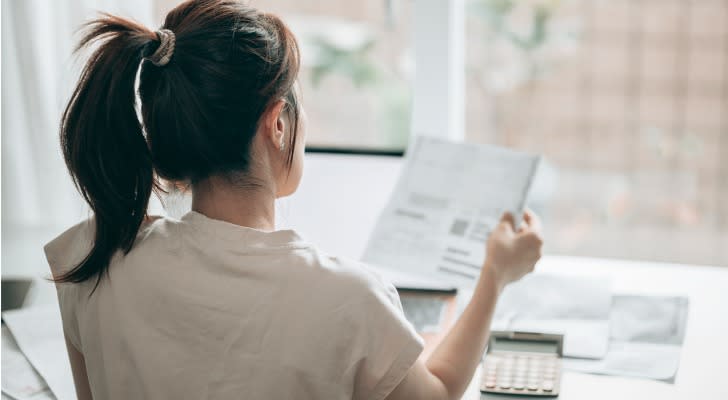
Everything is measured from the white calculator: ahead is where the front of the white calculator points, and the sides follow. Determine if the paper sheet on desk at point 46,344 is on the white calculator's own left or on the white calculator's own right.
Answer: on the white calculator's own right

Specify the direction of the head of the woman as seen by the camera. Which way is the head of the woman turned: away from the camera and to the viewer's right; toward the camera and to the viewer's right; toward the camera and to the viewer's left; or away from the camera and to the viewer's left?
away from the camera and to the viewer's right

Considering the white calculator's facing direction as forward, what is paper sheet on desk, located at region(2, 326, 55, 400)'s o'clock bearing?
The paper sheet on desk is roughly at 3 o'clock from the white calculator.

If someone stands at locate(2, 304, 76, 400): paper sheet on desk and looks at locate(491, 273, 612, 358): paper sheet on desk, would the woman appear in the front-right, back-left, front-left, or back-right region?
front-right

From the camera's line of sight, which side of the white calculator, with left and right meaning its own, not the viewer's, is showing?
front
